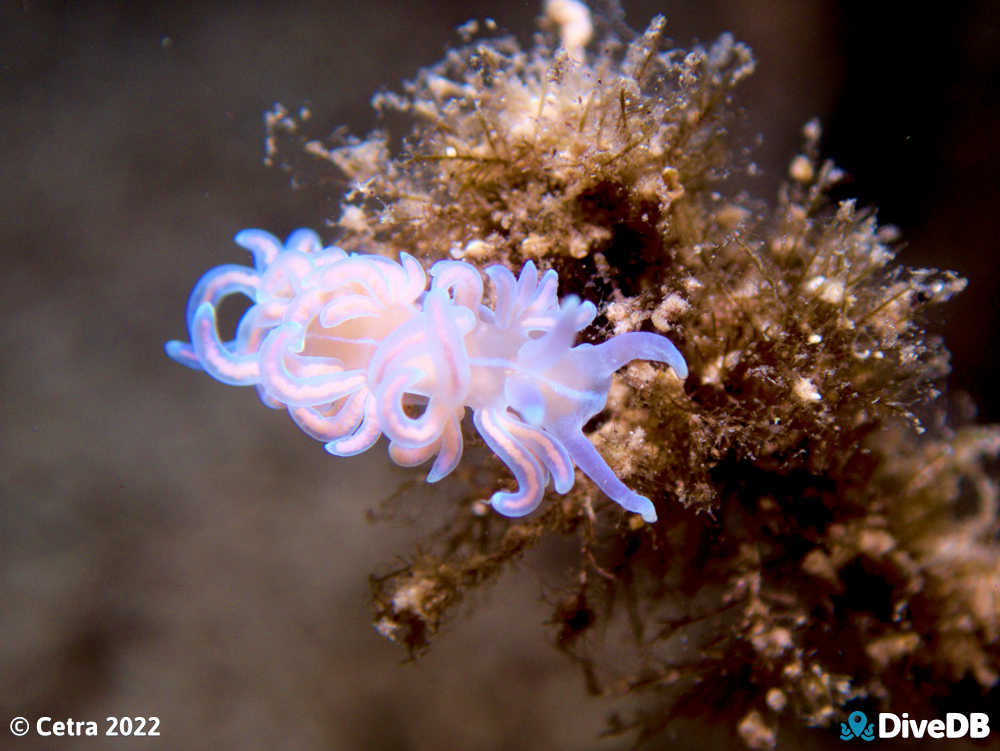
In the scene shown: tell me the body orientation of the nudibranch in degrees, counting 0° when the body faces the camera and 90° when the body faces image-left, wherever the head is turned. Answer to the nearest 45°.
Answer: approximately 270°
